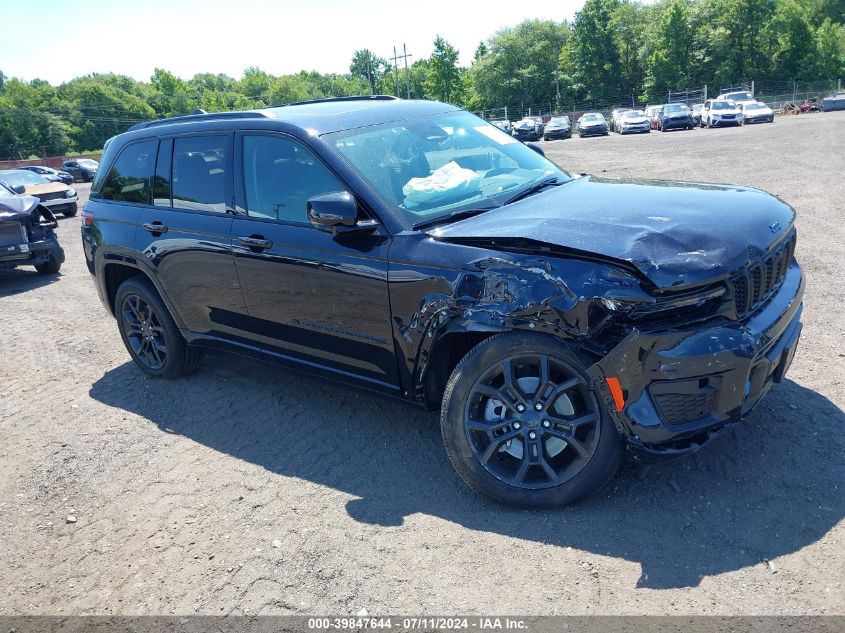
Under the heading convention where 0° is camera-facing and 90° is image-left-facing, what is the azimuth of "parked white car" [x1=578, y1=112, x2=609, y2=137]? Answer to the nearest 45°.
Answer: approximately 0°

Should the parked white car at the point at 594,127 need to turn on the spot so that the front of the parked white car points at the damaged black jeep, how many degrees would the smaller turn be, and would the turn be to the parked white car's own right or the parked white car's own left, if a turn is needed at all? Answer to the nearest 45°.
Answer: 0° — it already faces it

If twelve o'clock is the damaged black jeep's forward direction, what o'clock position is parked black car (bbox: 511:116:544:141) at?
The parked black car is roughly at 8 o'clock from the damaged black jeep.

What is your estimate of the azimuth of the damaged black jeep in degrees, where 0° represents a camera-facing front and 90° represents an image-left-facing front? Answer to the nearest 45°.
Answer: approximately 315°

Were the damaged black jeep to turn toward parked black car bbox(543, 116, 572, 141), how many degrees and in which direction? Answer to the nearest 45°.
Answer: approximately 135° to its left
